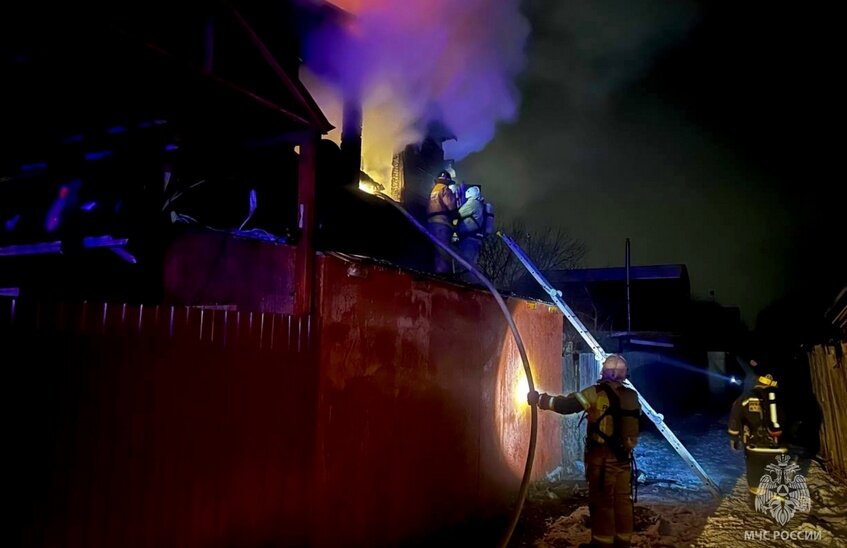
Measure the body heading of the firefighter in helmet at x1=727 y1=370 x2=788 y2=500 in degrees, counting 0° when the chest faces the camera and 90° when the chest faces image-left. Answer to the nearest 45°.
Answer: approximately 135°

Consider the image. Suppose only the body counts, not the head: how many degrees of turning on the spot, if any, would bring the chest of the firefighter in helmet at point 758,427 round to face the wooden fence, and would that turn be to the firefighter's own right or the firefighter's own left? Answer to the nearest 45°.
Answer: approximately 90° to the firefighter's own right

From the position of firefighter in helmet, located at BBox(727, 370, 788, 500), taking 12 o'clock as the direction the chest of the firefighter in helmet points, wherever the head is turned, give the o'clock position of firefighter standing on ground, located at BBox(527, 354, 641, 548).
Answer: The firefighter standing on ground is roughly at 8 o'clock from the firefighter in helmet.

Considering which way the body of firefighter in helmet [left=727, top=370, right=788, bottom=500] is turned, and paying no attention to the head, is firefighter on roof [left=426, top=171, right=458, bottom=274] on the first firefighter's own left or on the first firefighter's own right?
on the first firefighter's own left
